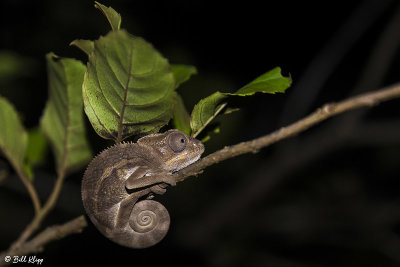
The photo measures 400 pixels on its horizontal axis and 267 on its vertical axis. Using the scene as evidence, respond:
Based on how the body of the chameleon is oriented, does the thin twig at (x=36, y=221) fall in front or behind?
behind

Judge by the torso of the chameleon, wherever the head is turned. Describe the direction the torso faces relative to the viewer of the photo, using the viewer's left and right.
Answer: facing to the right of the viewer

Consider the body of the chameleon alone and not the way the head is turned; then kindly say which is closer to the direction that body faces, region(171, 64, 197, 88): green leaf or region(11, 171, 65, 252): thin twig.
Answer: the green leaf
